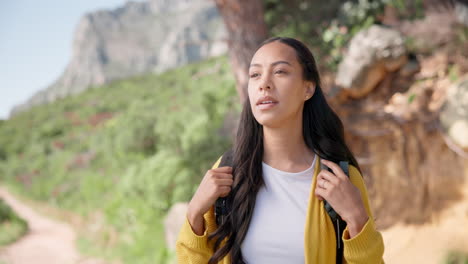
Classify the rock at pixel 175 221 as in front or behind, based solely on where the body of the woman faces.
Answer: behind

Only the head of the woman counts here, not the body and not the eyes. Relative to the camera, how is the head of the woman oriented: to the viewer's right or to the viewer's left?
to the viewer's left

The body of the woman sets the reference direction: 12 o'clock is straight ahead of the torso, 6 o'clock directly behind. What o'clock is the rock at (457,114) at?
The rock is roughly at 7 o'clock from the woman.

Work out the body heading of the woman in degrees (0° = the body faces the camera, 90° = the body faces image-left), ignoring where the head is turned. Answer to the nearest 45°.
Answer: approximately 0°

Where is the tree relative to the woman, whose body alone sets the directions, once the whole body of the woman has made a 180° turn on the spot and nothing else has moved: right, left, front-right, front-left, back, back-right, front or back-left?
front

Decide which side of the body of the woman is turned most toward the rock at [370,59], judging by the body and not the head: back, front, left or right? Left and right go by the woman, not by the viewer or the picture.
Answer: back
